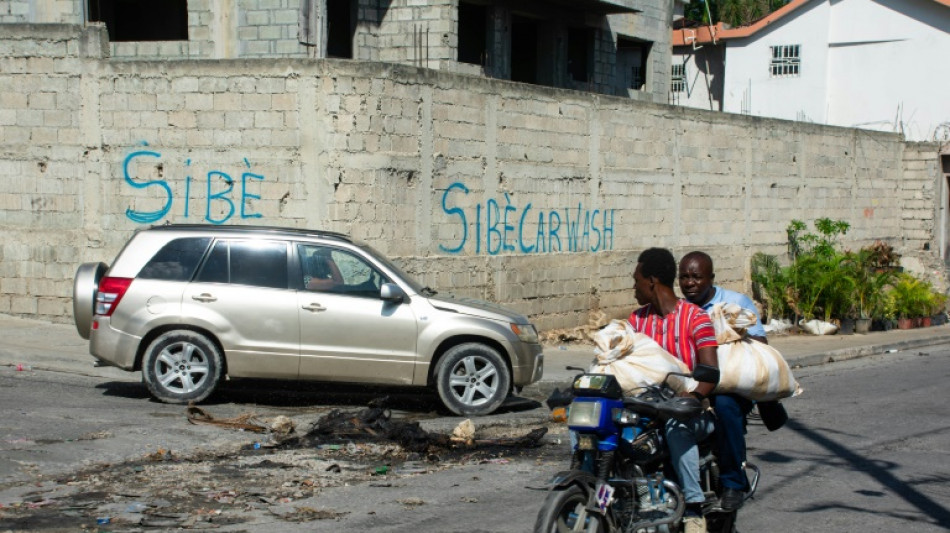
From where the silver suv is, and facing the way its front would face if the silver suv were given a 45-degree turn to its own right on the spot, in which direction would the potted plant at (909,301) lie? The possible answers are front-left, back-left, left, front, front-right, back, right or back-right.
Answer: left

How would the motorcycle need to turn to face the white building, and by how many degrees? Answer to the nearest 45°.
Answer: approximately 135° to its right

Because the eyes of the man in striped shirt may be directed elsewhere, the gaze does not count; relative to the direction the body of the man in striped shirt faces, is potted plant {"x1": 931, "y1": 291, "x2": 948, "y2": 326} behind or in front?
behind

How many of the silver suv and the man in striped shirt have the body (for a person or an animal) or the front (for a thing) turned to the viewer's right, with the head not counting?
1

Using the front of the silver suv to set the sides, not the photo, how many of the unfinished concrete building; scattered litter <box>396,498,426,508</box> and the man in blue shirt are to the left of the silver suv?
1

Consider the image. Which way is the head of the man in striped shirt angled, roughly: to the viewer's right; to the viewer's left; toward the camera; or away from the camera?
to the viewer's left

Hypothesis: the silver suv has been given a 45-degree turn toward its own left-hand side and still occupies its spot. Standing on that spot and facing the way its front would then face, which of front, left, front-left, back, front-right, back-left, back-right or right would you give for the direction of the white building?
front

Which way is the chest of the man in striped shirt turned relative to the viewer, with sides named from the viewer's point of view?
facing the viewer and to the left of the viewer

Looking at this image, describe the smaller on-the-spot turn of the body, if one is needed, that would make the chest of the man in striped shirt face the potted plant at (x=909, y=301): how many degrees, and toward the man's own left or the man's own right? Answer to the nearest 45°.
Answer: approximately 135° to the man's own right

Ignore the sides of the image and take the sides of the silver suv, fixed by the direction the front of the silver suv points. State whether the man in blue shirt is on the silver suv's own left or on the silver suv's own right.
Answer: on the silver suv's own right

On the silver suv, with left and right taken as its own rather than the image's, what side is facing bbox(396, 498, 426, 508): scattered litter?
right

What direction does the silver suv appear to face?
to the viewer's right

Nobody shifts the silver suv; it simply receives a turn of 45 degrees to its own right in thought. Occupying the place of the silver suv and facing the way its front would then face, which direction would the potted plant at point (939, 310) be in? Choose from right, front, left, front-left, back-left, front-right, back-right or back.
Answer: left

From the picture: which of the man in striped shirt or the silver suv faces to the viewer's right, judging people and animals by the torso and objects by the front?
the silver suv
